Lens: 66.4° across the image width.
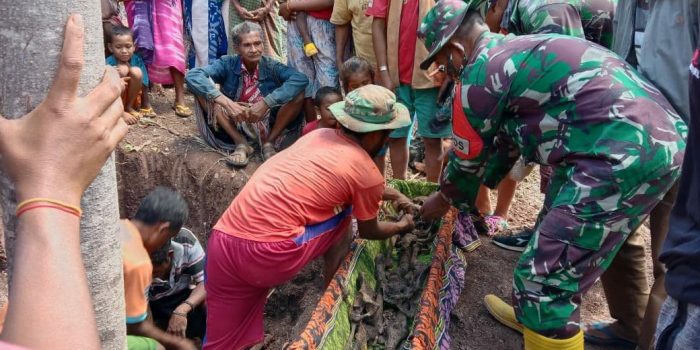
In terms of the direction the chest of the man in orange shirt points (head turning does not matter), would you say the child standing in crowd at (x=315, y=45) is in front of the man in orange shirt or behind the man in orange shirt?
in front

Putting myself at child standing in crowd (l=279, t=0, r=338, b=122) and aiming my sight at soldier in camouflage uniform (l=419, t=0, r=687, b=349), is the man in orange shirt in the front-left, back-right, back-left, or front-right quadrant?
front-right

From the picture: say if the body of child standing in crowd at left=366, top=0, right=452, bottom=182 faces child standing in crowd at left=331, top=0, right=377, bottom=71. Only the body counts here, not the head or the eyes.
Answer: no

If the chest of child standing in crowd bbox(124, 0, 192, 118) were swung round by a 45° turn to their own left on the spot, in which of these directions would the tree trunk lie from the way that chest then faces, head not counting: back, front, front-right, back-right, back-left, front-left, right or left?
right

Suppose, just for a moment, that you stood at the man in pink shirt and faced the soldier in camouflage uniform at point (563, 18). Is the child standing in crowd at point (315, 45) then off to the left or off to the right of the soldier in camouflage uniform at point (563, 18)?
left

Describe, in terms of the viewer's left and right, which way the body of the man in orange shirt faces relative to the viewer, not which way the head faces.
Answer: facing to the right of the viewer

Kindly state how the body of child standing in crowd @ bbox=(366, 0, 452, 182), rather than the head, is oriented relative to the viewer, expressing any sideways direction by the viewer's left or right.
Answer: facing the viewer

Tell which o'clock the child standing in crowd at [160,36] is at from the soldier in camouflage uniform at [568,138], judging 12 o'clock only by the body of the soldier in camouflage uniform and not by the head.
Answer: The child standing in crowd is roughly at 1 o'clock from the soldier in camouflage uniform.

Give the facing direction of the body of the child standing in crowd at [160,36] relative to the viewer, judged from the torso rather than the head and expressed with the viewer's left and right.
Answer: facing the viewer and to the right of the viewer

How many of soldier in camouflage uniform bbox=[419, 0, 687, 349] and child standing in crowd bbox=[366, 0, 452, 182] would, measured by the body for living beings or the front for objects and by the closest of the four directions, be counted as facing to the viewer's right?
0

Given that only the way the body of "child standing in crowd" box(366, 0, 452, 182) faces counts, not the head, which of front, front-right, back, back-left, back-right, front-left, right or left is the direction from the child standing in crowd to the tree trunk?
front

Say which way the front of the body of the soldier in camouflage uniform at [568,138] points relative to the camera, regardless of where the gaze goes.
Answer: to the viewer's left

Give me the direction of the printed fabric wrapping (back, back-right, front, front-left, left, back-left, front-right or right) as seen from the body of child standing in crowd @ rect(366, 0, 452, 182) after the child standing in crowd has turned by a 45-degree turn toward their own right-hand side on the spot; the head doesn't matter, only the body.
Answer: front-left

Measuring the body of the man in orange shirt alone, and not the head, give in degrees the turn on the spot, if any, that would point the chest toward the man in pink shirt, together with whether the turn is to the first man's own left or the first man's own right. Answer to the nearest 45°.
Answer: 0° — they already face them

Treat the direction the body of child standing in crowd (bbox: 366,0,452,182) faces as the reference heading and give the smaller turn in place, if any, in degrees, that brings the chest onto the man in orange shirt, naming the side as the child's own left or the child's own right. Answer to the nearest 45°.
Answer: approximately 45° to the child's own right
